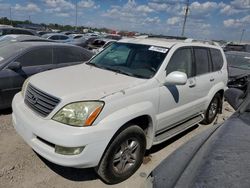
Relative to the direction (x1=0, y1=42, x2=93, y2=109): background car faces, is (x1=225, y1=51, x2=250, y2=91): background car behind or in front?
behind

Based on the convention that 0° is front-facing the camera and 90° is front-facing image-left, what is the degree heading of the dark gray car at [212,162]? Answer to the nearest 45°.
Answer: approximately 45°

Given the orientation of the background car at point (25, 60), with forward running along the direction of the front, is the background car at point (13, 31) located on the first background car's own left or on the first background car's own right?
on the first background car's own right

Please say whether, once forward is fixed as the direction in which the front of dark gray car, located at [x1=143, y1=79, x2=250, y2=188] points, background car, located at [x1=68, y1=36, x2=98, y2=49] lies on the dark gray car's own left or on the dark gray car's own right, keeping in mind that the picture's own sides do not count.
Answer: on the dark gray car's own right

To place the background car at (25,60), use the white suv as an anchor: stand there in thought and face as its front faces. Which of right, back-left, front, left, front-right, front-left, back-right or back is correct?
right

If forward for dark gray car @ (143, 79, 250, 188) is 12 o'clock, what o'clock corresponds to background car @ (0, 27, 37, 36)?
background car @ (0, 27, 37, 36) is roughly at 3 o'clock from dark gray car @ (143, 79, 250, 188).

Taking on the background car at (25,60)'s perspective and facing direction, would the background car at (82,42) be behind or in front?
behind

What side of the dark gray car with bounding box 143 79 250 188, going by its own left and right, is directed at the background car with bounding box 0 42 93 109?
right
